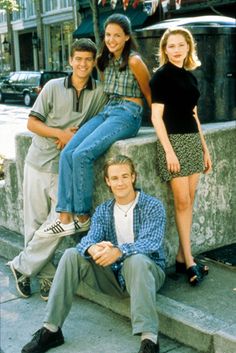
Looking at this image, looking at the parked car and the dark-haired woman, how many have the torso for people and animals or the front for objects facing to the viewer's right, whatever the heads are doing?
0

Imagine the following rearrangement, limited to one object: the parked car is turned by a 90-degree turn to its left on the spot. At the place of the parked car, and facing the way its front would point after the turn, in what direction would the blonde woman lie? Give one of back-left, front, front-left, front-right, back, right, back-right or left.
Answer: front-left

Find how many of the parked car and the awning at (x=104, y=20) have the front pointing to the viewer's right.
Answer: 0

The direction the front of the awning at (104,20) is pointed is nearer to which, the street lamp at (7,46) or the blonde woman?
the blonde woman

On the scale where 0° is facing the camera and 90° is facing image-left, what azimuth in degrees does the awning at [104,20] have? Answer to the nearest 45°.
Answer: approximately 45°

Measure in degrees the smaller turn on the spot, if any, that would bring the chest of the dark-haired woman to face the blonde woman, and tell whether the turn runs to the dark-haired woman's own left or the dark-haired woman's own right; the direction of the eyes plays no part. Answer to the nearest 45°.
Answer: approximately 135° to the dark-haired woman's own left

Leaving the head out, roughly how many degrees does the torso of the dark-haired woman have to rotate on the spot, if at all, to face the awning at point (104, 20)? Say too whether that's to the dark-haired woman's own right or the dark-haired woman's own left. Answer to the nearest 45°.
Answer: approximately 135° to the dark-haired woman's own right

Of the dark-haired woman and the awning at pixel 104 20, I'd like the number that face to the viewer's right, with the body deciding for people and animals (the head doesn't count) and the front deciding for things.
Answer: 0

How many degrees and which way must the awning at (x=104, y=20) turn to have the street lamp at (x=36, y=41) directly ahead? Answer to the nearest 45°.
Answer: approximately 90° to its right

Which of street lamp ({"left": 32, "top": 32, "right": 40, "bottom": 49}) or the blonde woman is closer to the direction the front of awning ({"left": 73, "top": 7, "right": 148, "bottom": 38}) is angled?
the blonde woman

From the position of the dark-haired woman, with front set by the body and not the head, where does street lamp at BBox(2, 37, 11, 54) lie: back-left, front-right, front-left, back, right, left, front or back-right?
back-right

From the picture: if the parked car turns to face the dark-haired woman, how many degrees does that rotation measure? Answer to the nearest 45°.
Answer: approximately 135° to its left

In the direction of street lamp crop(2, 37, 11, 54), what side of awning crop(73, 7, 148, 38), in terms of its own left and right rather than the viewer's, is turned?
right
